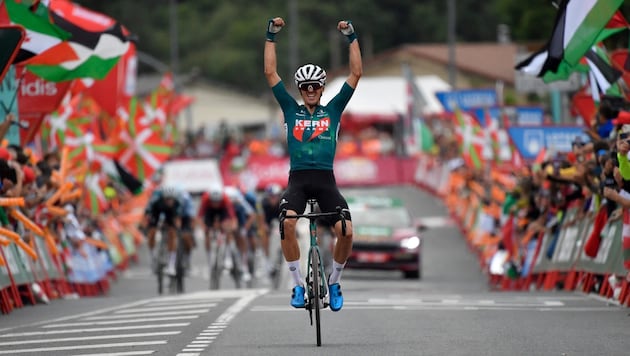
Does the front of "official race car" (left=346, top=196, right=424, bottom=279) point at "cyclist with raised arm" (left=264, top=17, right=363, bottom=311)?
yes

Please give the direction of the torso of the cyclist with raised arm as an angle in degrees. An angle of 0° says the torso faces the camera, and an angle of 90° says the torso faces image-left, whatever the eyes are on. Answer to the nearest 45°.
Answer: approximately 0°

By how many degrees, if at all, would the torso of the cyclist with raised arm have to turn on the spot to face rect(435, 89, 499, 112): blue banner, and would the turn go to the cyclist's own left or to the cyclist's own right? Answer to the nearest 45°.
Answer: approximately 180°

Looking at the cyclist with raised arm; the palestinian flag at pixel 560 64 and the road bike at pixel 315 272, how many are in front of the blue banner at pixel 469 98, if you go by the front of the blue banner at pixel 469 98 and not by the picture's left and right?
3

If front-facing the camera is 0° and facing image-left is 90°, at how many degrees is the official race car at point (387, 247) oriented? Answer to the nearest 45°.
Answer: approximately 0°
